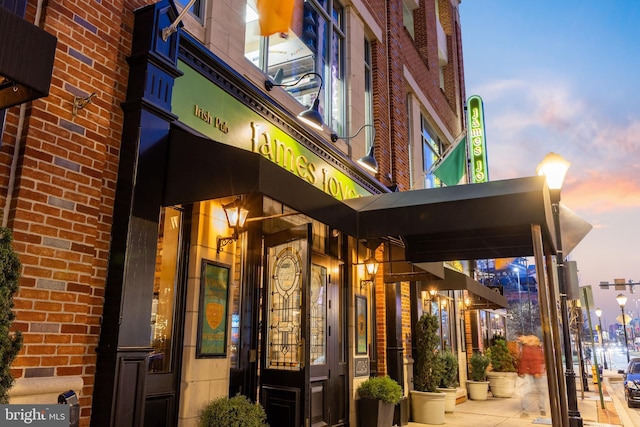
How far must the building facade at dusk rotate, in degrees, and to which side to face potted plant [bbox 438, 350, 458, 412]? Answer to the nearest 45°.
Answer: approximately 90° to its left

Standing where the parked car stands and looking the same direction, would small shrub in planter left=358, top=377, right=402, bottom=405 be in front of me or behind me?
in front

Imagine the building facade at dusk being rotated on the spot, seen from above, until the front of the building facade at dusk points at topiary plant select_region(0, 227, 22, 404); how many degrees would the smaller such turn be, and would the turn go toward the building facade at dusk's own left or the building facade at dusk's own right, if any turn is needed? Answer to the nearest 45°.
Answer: approximately 45° to the building facade at dusk's own right

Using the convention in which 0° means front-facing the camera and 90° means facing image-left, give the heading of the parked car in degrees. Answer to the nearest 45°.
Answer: approximately 0°

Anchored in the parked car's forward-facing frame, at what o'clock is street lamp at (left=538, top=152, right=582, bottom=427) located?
The street lamp is roughly at 12 o'clock from the parked car.

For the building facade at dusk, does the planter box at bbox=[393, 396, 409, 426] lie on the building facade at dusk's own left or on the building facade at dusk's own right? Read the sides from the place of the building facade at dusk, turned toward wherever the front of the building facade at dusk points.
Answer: on the building facade at dusk's own left

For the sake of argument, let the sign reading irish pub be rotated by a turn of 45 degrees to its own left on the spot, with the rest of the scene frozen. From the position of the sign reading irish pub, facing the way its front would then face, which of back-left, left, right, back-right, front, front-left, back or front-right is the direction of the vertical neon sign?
front-left

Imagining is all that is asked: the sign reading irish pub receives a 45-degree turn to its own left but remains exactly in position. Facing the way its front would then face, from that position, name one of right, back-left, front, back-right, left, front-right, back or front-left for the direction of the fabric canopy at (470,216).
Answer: front

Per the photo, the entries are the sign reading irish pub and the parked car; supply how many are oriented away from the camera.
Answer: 0

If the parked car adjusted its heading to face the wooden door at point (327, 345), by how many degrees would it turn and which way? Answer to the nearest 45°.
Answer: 0° — it already faces it

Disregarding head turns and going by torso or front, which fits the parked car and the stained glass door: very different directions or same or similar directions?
same or similar directions

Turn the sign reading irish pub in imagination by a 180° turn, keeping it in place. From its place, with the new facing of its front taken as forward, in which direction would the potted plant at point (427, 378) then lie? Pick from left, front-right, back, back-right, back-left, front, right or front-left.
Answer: right

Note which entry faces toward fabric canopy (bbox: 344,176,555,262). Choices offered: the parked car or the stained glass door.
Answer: the parked car

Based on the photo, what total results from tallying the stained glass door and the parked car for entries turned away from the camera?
0
